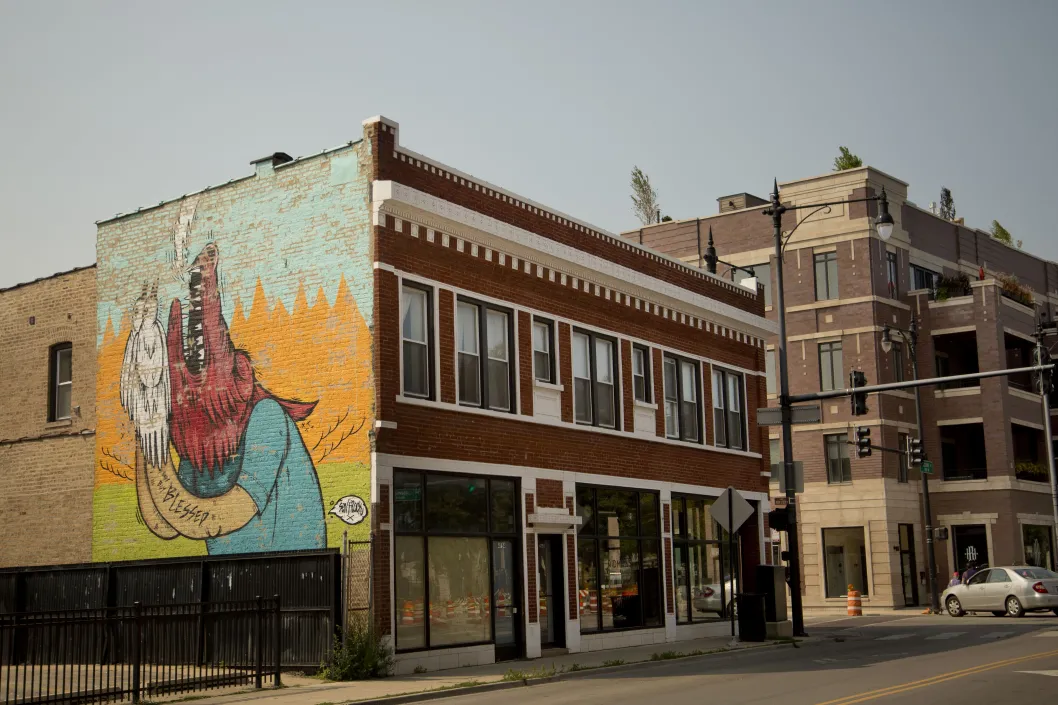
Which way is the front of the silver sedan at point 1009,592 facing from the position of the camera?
facing away from the viewer and to the left of the viewer

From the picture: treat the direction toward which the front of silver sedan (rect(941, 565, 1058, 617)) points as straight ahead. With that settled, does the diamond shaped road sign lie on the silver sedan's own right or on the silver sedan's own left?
on the silver sedan's own left

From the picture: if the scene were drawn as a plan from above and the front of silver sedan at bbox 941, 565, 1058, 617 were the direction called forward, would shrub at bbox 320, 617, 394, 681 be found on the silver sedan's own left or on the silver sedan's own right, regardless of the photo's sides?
on the silver sedan's own left

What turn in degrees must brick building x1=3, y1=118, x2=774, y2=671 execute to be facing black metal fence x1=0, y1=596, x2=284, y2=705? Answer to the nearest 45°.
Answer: approximately 90° to its right

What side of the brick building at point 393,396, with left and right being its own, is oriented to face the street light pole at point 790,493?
left

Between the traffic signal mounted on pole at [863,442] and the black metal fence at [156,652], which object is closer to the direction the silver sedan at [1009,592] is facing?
the traffic signal mounted on pole

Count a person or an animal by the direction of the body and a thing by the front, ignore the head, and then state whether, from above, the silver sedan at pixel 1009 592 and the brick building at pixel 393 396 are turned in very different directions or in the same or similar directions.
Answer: very different directions

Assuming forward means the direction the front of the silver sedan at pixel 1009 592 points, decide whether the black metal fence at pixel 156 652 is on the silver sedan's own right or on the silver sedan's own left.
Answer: on the silver sedan's own left

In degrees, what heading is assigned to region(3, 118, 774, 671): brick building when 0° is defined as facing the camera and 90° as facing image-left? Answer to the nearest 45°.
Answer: approximately 315°

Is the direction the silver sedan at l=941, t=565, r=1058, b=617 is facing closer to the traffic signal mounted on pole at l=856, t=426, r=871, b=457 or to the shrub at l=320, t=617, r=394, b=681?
the traffic signal mounted on pole
